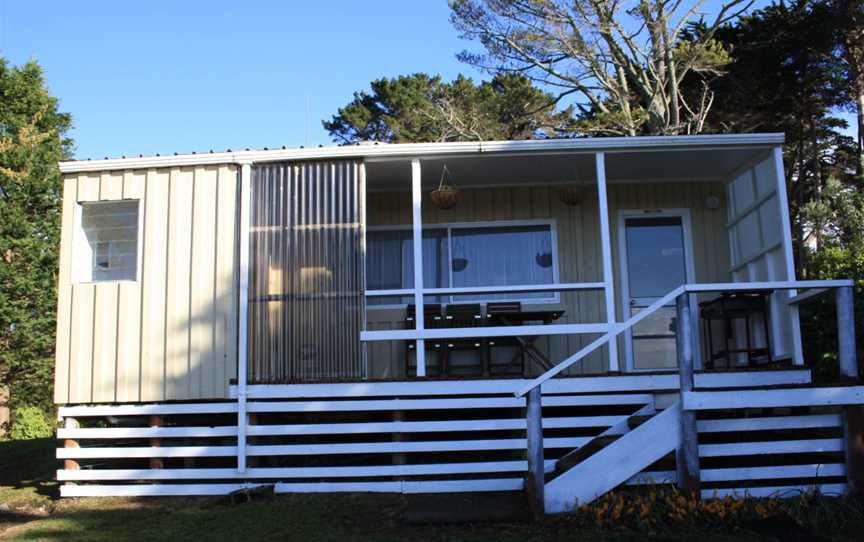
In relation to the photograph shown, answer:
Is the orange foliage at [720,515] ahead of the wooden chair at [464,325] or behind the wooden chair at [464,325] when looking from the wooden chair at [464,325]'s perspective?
behind

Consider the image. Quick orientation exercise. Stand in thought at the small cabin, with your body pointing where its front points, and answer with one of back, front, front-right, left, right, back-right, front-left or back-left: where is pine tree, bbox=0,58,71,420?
back-right

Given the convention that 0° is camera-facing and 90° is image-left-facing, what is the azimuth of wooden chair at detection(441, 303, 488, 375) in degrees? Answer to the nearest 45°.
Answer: approximately 180°

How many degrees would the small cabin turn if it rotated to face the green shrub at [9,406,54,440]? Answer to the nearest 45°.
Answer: approximately 135° to its right

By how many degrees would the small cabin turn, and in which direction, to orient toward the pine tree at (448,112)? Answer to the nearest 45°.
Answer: approximately 180°

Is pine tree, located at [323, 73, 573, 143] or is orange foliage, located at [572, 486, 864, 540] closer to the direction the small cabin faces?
the orange foliage

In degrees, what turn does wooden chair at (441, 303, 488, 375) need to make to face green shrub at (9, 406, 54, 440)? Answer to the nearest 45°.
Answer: approximately 45° to its left

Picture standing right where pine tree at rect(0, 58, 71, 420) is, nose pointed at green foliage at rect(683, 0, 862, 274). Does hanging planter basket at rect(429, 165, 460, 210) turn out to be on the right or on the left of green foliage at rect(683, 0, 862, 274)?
right

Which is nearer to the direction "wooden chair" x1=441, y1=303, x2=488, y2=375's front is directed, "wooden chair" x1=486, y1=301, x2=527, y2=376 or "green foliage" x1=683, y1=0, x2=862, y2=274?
the green foliage
